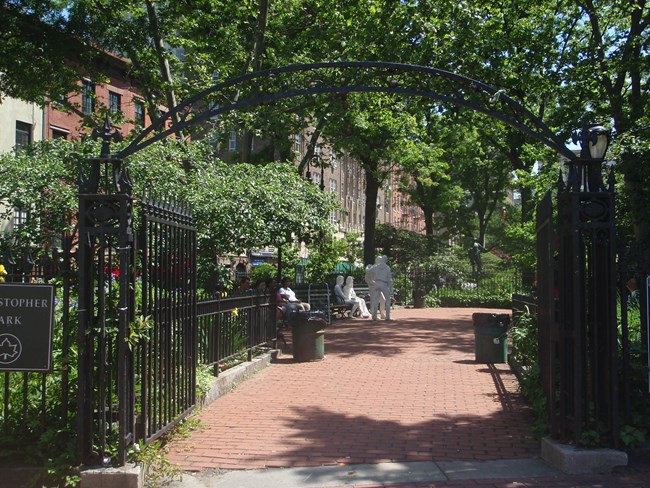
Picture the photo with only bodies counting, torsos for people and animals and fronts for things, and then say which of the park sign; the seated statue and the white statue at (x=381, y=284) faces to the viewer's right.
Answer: the seated statue

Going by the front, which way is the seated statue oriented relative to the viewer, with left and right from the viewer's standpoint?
facing to the right of the viewer

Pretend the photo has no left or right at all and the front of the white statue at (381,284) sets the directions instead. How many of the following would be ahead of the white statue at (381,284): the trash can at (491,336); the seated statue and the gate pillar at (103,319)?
2

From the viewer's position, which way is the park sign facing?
facing the viewer

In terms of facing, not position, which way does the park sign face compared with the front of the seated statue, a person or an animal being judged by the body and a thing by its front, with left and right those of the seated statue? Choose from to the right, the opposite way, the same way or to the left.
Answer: to the right

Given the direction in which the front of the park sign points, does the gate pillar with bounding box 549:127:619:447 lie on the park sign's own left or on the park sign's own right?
on the park sign's own left

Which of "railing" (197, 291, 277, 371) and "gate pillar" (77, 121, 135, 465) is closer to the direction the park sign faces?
the gate pillar

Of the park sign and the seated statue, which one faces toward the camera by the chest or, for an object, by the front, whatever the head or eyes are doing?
the park sign

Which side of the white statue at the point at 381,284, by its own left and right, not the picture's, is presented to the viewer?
front

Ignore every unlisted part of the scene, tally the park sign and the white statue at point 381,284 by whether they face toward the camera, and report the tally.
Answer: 2

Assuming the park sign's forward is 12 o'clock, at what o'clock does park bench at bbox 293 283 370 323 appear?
The park bench is roughly at 7 o'clock from the park sign.
